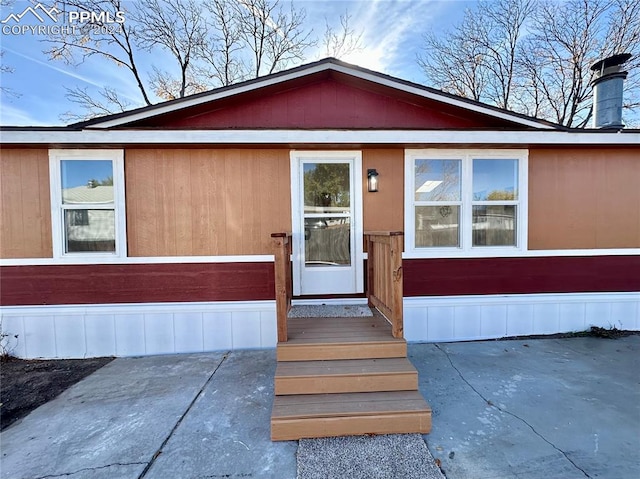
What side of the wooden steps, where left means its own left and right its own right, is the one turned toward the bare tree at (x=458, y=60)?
back

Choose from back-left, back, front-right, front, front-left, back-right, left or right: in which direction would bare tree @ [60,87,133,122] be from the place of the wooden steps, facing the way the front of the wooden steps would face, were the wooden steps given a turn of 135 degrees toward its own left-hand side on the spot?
left

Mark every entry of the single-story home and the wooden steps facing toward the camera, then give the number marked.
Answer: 2

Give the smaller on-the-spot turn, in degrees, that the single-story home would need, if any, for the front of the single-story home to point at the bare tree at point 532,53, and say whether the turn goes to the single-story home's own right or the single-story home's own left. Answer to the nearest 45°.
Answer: approximately 135° to the single-story home's own left

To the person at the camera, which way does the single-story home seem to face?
facing the viewer

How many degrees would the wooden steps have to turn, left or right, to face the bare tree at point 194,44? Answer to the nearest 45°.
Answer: approximately 135° to its right
